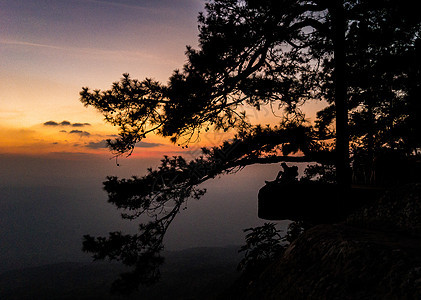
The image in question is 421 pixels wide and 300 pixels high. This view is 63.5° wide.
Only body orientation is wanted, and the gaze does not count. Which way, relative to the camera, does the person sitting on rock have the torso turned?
to the viewer's left
